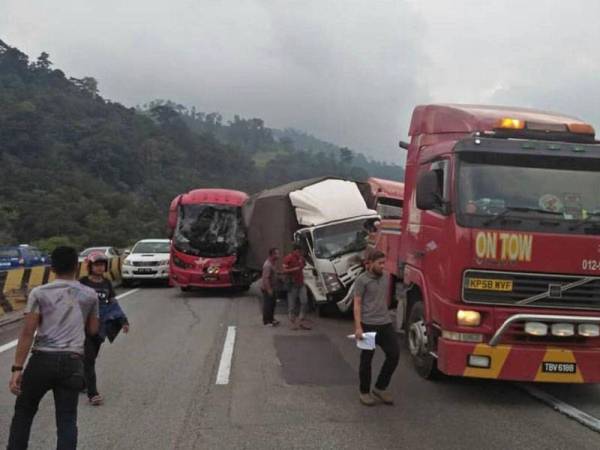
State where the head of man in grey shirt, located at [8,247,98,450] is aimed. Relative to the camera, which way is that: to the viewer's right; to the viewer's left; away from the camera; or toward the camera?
away from the camera

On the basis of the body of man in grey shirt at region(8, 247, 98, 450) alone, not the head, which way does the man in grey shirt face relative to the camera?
away from the camera

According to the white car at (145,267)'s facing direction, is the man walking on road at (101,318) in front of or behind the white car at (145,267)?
in front

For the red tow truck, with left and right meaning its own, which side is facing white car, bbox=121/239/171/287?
back

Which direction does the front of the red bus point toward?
toward the camera

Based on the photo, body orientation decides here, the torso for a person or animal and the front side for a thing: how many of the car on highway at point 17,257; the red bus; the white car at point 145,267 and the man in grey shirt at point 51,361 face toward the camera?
2

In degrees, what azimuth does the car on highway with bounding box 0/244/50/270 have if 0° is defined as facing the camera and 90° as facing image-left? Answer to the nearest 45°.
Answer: approximately 225°

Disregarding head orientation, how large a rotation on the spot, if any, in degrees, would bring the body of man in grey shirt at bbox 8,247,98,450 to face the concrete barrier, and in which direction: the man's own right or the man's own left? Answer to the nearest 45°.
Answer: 0° — they already face it

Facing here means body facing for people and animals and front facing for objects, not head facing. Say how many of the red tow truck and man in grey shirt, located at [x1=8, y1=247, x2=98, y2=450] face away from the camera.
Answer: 1

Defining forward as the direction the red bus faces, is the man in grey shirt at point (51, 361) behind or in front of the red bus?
in front

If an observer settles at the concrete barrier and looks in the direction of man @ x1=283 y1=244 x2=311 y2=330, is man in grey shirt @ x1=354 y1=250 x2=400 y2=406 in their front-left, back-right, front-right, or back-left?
front-right

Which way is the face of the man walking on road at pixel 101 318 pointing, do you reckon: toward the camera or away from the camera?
toward the camera

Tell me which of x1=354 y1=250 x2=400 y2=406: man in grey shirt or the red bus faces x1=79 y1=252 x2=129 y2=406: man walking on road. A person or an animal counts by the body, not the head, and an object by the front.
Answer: the red bus

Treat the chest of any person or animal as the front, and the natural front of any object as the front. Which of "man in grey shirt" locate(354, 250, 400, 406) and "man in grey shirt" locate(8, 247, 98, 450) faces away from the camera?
"man in grey shirt" locate(8, 247, 98, 450)

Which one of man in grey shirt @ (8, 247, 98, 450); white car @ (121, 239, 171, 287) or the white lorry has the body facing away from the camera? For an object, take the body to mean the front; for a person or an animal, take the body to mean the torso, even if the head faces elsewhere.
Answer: the man in grey shirt
